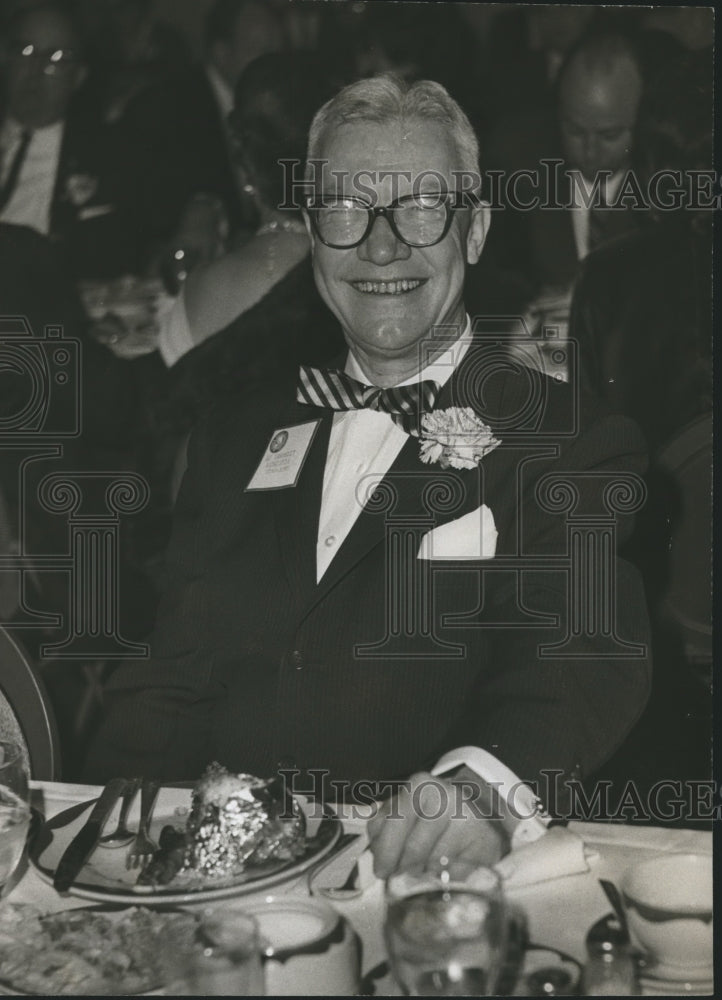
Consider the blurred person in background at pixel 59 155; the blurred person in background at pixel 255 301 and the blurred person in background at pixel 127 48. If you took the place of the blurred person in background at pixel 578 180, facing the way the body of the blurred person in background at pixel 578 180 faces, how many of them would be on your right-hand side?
3

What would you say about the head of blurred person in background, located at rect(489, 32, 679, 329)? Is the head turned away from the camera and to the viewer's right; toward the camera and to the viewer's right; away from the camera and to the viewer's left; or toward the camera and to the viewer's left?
toward the camera and to the viewer's left

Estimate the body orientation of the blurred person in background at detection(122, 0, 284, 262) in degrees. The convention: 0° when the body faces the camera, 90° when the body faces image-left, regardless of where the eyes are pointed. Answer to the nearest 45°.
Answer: approximately 315°

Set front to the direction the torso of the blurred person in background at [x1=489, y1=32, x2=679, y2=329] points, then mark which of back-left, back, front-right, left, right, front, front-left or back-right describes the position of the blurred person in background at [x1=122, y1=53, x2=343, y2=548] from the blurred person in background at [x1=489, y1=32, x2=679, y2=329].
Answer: right

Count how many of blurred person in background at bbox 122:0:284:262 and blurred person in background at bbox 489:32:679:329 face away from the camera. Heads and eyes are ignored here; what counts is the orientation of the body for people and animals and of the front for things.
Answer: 0

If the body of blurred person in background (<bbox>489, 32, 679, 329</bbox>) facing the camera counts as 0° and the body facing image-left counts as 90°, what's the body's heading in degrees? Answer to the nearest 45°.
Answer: approximately 0°

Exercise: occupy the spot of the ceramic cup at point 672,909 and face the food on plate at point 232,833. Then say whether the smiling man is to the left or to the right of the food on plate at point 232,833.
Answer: right
